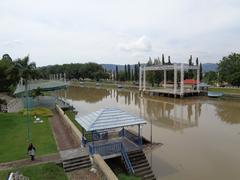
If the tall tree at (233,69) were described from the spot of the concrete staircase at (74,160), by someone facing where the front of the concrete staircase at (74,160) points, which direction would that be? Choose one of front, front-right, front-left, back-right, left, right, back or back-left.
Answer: back-left

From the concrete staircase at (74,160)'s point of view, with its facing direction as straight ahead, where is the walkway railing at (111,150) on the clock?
The walkway railing is roughly at 9 o'clock from the concrete staircase.

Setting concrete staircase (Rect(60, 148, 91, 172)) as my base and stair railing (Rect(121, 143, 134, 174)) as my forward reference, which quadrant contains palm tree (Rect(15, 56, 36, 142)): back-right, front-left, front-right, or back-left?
back-left

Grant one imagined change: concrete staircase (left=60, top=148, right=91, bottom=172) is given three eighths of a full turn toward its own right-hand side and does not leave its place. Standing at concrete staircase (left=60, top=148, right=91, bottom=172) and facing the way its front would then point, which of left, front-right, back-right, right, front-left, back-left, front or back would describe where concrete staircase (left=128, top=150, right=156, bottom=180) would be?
back-right

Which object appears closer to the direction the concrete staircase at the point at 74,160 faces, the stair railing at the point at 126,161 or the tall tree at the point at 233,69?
the stair railing

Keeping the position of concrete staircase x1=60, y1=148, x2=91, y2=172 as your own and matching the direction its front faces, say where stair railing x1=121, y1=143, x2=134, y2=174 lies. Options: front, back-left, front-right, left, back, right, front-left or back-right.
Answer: left

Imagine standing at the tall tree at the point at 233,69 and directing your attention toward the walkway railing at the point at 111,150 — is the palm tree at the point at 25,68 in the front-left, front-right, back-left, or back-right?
front-right

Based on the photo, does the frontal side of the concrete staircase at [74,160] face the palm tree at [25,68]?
no

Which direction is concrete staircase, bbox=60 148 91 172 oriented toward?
toward the camera
